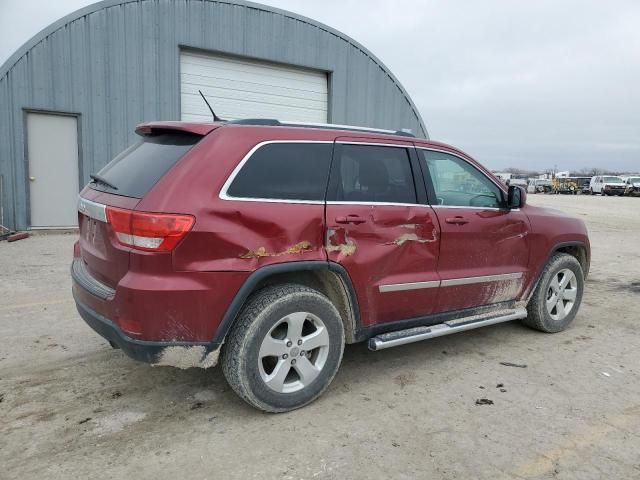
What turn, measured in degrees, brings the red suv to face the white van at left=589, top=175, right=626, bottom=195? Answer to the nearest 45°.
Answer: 0° — it already faces it

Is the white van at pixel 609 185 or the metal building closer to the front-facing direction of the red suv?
the white van

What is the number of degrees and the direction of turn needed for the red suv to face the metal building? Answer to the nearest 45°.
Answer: approximately 90° to its left

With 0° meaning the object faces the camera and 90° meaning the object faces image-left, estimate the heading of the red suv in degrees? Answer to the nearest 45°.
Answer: approximately 225°
